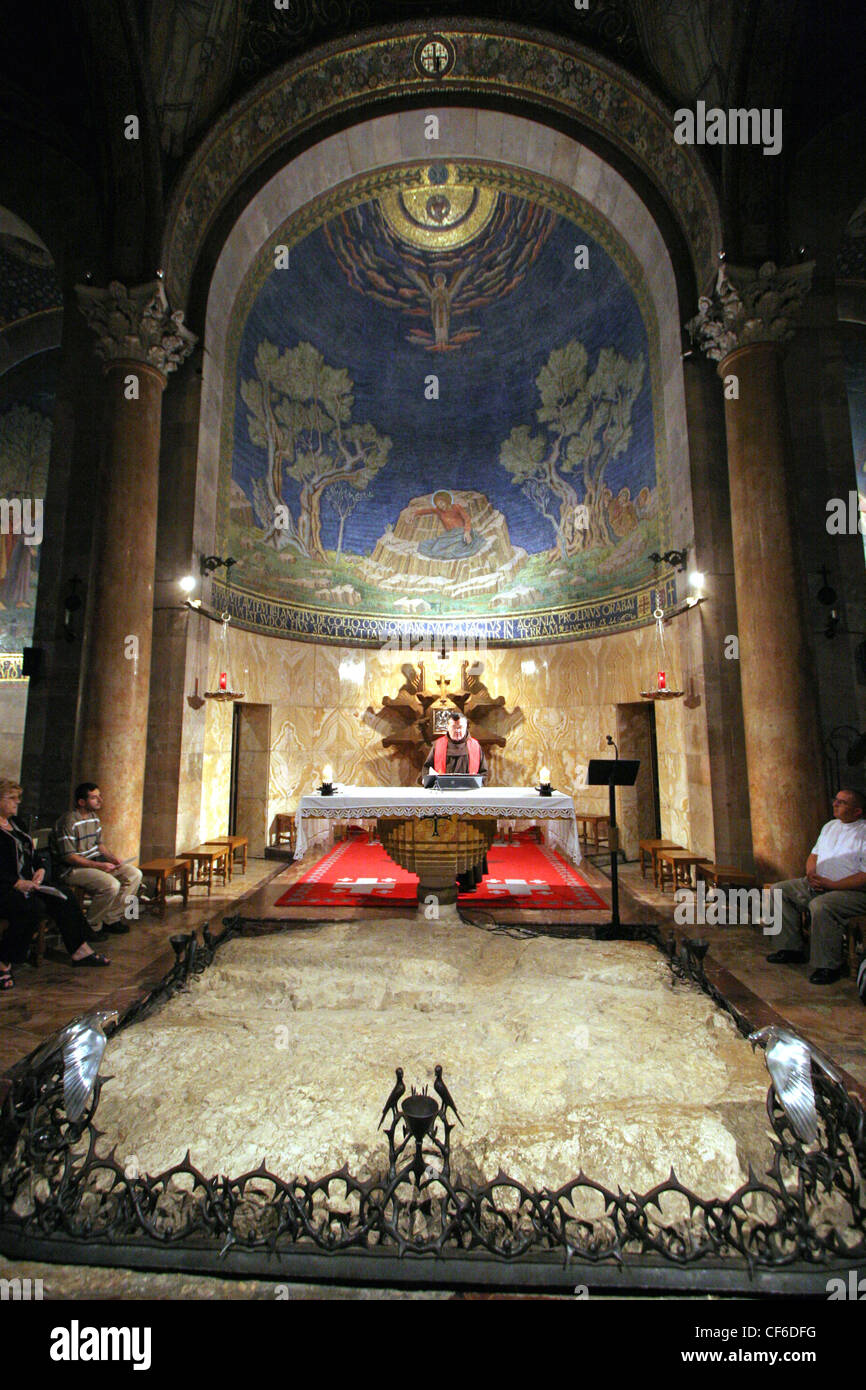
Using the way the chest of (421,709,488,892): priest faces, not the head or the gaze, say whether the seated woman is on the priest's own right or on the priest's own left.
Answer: on the priest's own right

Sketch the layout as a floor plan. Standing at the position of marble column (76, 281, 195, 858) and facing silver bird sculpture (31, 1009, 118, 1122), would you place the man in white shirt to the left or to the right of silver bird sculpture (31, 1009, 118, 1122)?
left

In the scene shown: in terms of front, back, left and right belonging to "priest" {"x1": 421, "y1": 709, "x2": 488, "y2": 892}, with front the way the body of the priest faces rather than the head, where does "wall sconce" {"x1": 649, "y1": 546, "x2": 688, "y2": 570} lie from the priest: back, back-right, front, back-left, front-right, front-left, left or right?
left

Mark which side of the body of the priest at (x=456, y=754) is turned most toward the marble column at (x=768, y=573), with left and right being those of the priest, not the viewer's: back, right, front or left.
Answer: left

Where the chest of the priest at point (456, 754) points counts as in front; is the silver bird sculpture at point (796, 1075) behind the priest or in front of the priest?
in front

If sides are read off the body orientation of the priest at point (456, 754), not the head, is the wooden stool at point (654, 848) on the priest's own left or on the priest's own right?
on the priest's own left

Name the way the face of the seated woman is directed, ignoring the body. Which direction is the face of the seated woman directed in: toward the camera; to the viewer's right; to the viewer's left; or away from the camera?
to the viewer's right

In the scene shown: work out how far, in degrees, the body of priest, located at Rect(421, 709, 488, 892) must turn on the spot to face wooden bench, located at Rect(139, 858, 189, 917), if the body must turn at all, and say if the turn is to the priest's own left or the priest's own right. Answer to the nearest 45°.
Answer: approximately 90° to the priest's own right

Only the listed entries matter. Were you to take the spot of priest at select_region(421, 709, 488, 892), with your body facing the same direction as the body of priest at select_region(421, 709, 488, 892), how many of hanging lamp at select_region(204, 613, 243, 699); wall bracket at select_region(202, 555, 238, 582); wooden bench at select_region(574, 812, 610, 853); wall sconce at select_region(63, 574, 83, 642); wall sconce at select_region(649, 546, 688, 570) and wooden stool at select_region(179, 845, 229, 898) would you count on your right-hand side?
4

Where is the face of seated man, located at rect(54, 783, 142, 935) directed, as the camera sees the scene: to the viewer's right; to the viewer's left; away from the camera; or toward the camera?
to the viewer's right

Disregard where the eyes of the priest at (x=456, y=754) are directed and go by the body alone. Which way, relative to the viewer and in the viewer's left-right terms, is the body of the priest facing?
facing the viewer

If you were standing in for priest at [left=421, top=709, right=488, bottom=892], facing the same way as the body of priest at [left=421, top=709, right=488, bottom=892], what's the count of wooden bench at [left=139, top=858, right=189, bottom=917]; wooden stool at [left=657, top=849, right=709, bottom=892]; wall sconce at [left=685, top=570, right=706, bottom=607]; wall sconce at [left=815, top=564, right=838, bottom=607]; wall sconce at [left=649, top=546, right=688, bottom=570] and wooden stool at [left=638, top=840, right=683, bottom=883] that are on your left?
5

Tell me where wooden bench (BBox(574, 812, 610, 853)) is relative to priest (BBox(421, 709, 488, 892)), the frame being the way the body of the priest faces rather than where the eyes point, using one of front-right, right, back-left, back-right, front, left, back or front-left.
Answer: back-left

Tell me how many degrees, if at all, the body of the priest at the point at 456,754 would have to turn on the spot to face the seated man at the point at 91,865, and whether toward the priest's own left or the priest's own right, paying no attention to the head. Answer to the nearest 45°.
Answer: approximately 45° to the priest's own right

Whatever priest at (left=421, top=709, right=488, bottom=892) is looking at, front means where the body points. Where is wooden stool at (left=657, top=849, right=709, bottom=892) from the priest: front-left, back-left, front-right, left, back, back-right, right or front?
left

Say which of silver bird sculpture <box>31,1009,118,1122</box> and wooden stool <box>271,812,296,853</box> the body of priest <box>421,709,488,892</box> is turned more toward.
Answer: the silver bird sculpture
